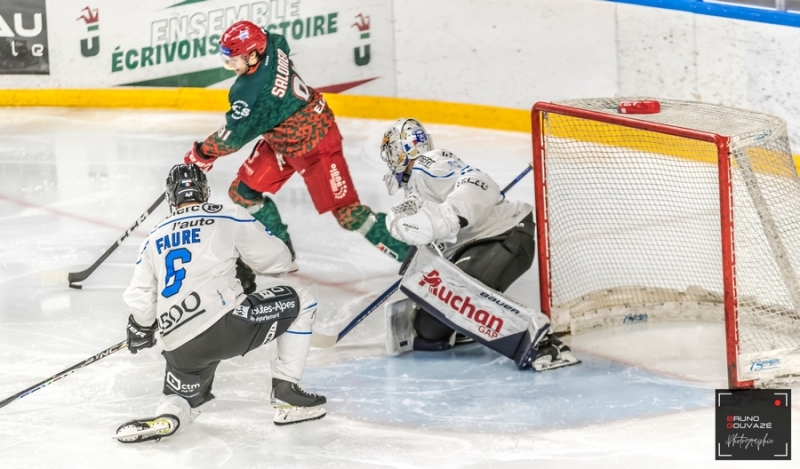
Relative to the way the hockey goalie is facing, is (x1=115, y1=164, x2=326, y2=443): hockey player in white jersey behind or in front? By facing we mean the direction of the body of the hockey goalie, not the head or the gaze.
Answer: in front

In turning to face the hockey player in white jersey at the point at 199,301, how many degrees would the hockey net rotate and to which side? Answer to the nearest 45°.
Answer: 0° — it already faces them

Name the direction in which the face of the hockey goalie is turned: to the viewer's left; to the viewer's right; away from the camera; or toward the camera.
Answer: to the viewer's left

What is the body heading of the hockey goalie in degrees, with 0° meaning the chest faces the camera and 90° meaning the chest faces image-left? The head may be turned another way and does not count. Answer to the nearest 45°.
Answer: approximately 90°

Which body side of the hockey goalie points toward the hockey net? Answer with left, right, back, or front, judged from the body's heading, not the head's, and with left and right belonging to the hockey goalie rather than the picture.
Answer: back

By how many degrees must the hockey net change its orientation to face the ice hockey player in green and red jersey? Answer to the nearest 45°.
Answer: approximately 45° to its right

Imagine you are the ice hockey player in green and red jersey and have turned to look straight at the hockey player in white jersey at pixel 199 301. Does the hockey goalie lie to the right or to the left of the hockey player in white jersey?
left

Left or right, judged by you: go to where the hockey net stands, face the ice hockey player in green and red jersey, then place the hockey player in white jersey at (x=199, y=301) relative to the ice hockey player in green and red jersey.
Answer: left

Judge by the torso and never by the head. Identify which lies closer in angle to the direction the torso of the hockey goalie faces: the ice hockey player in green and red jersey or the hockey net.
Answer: the ice hockey player in green and red jersey

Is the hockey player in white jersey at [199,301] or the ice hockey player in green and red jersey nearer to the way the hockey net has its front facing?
the hockey player in white jersey
